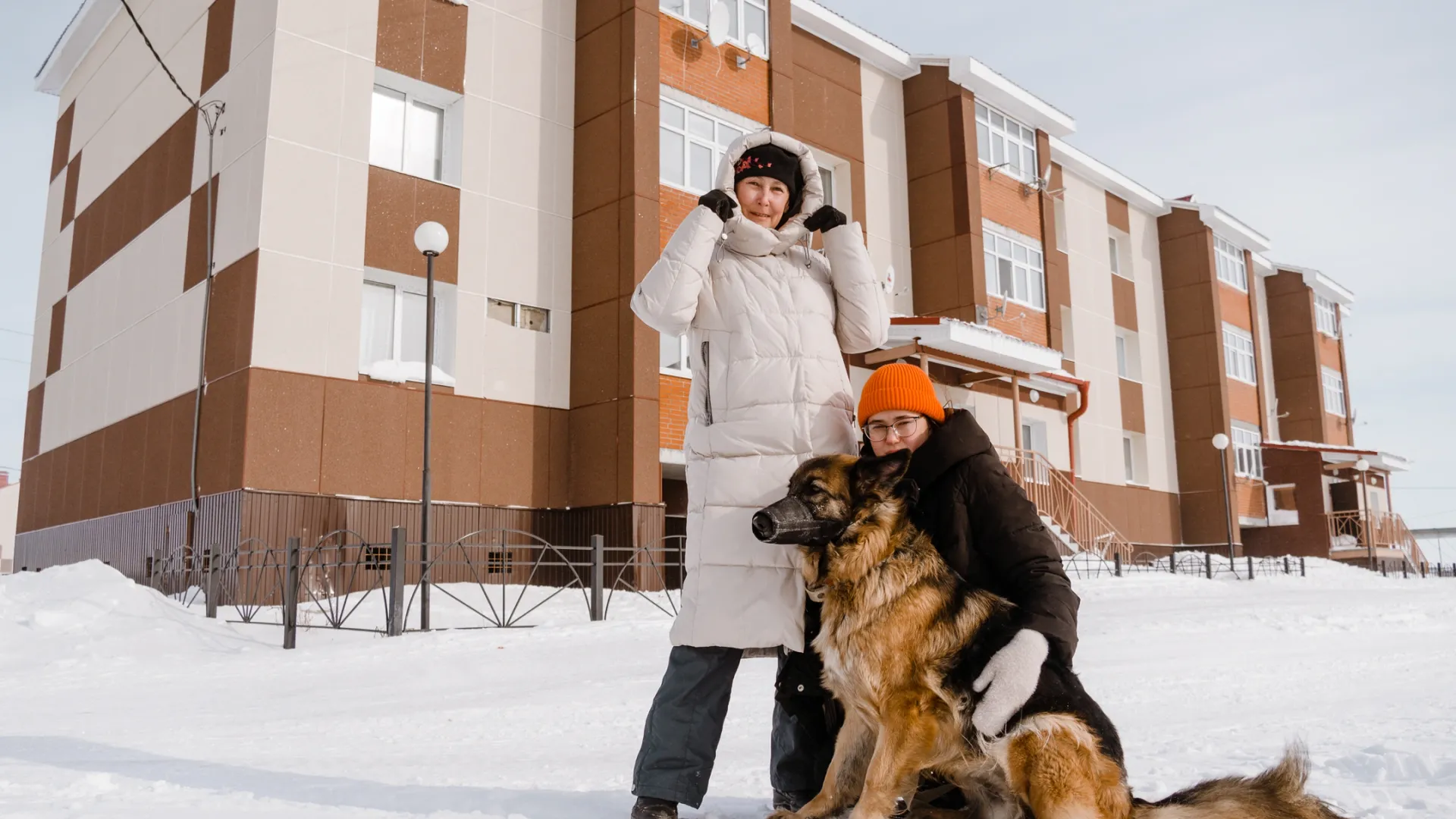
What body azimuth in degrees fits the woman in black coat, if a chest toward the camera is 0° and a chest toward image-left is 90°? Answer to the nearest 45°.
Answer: approximately 45°

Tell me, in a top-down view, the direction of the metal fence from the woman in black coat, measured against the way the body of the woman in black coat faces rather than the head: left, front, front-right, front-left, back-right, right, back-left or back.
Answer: right

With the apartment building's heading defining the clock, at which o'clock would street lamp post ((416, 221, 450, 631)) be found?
The street lamp post is roughly at 1 o'clock from the apartment building.

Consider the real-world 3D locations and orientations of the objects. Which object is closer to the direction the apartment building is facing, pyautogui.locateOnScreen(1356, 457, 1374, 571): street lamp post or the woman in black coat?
the woman in black coat

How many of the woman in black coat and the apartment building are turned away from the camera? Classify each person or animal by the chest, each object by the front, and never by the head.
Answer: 0

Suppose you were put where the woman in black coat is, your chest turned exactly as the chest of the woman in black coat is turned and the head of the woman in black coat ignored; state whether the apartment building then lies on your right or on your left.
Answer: on your right

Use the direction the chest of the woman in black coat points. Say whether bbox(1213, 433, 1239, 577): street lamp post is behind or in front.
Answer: behind

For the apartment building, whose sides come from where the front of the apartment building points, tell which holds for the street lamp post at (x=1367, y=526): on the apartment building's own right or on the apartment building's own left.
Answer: on the apartment building's own left

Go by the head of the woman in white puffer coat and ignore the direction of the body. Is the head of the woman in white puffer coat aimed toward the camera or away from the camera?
toward the camera

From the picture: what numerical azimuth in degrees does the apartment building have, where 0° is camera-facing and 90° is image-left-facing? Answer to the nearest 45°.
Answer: approximately 315°

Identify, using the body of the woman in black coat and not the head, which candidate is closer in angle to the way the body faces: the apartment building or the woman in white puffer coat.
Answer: the woman in white puffer coat

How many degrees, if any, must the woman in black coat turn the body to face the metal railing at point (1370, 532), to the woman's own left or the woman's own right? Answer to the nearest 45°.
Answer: approximately 180°

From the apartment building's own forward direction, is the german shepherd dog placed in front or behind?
in front
